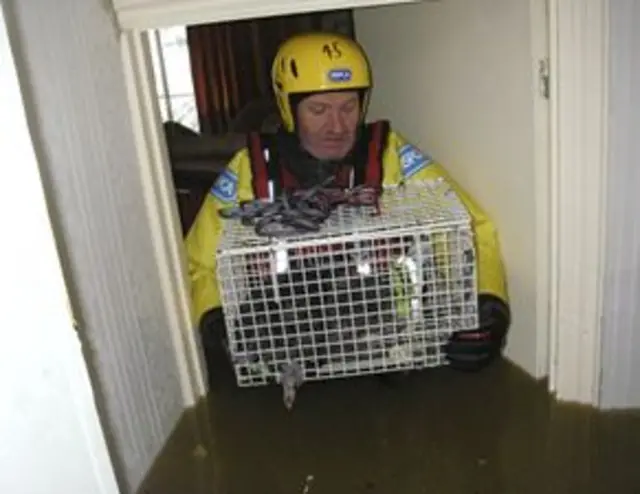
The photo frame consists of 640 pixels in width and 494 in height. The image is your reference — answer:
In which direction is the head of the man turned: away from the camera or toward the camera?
toward the camera

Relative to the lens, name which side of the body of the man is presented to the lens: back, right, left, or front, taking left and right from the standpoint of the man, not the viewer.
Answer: front

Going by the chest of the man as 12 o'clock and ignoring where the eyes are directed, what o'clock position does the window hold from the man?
The window is roughly at 5 o'clock from the man.
